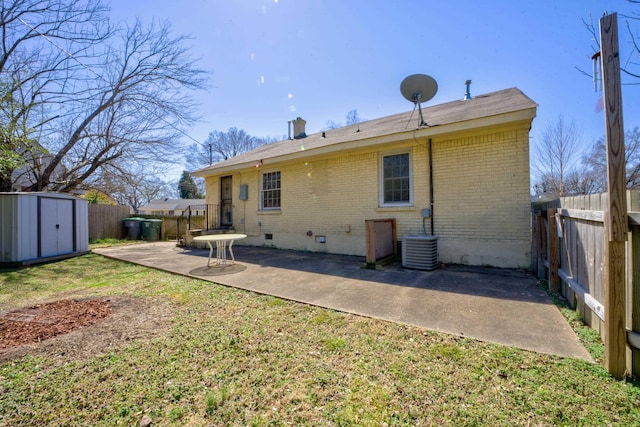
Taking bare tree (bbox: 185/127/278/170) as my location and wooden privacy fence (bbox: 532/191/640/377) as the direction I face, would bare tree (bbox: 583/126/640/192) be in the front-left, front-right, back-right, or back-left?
front-left

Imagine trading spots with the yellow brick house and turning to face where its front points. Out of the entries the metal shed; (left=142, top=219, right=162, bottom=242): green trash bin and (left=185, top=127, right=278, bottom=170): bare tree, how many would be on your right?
0

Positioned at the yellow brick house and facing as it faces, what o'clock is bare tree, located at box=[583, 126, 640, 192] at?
The bare tree is roughly at 12 o'clock from the yellow brick house.

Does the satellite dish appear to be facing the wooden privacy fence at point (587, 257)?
no

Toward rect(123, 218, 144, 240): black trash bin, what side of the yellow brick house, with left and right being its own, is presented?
left

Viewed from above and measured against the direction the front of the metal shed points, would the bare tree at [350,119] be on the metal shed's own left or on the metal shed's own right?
on the metal shed's own left

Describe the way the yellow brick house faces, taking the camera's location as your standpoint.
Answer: facing away from the viewer and to the right of the viewer

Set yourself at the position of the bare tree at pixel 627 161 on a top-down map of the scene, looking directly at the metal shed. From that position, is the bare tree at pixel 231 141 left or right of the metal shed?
right

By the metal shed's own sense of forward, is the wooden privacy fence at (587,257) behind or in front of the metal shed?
in front
